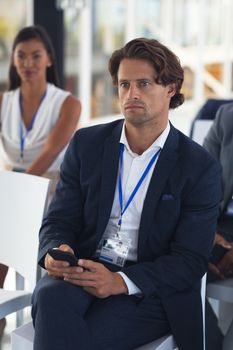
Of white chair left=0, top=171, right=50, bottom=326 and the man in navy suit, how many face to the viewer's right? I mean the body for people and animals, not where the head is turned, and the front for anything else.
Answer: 0

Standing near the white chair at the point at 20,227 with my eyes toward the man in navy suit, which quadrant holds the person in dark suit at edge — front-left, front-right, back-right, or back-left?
front-left

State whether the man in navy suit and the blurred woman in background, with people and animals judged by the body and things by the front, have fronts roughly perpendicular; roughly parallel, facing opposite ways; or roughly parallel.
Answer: roughly parallel

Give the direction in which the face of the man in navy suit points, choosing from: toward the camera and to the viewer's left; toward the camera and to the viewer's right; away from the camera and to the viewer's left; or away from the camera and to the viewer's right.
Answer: toward the camera and to the viewer's left

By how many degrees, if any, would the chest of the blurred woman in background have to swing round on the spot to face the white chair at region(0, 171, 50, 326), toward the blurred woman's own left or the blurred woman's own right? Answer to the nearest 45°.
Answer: approximately 45° to the blurred woman's own left

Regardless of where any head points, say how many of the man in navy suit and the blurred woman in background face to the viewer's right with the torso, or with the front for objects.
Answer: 0

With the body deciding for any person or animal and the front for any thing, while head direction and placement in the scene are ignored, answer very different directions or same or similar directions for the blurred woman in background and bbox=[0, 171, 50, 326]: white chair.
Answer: same or similar directions

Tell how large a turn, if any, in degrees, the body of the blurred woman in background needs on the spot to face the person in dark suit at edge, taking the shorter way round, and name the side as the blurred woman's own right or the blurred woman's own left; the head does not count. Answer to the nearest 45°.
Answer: approximately 90° to the blurred woman's own left

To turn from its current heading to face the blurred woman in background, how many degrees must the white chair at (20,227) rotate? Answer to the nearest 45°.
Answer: approximately 135° to its right

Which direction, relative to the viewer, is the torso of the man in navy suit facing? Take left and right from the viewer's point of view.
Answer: facing the viewer and to the left of the viewer

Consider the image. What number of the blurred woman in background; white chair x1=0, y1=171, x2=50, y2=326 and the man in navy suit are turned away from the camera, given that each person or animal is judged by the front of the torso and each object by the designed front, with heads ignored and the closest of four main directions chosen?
0
